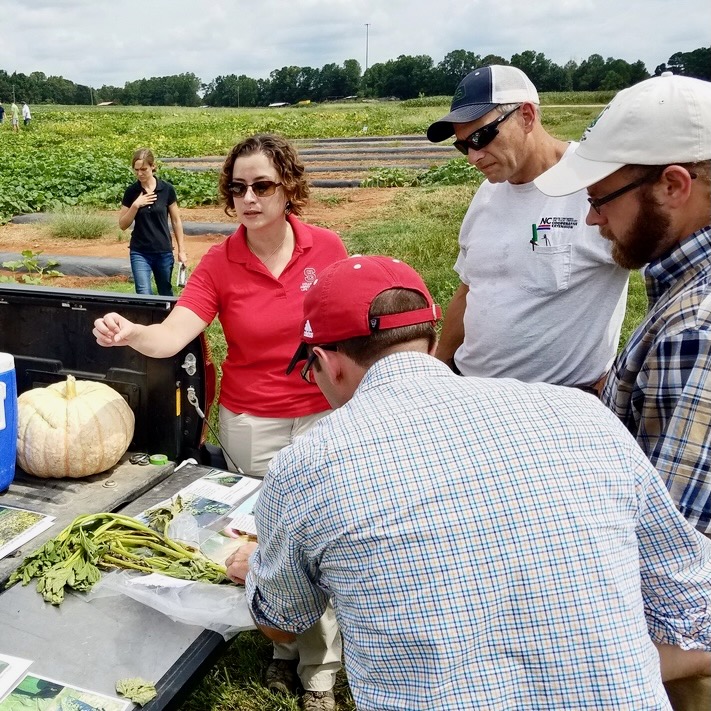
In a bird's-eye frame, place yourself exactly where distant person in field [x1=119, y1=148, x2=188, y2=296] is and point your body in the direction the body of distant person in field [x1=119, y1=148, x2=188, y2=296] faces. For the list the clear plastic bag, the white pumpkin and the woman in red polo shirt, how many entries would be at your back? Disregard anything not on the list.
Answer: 0

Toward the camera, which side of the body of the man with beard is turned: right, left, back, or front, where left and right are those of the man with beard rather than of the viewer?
left

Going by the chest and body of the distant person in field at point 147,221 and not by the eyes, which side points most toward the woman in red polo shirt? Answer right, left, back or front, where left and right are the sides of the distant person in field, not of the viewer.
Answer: front

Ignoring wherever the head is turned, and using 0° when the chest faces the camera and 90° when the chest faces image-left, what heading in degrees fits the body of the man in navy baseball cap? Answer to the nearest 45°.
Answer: approximately 45°

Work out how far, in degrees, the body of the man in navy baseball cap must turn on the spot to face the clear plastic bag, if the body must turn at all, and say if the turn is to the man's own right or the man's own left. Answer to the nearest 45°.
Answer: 0° — they already face it

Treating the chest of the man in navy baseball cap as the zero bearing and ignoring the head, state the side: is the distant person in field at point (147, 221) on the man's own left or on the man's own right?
on the man's own right

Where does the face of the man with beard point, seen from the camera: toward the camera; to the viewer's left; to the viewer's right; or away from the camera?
to the viewer's left

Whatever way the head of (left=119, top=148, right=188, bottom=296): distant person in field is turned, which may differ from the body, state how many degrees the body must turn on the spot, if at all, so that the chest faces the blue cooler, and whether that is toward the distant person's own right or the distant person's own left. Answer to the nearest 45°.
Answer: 0° — they already face it

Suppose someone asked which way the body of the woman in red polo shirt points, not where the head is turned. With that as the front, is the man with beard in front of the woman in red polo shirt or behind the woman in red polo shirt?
in front

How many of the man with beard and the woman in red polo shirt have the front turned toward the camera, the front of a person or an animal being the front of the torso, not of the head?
1

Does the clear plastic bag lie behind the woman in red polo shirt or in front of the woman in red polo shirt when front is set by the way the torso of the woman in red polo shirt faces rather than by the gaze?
in front

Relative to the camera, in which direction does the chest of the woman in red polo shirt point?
toward the camera

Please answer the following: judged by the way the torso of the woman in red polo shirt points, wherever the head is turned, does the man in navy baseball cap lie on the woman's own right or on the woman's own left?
on the woman's own left

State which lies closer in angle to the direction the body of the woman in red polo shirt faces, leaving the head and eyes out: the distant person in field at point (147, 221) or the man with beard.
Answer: the man with beard

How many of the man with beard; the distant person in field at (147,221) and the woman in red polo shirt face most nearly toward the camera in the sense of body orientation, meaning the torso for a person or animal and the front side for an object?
2

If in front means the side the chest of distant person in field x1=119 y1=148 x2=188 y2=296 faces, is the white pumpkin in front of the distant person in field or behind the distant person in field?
in front
